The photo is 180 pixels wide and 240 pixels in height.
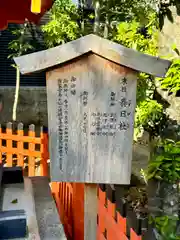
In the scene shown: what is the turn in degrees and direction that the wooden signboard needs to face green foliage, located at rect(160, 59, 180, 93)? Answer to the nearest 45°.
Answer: approximately 135° to its left

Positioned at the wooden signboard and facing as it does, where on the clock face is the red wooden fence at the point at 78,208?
The red wooden fence is roughly at 6 o'clock from the wooden signboard.

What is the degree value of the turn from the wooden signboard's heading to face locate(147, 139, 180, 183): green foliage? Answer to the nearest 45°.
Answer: approximately 135° to its left

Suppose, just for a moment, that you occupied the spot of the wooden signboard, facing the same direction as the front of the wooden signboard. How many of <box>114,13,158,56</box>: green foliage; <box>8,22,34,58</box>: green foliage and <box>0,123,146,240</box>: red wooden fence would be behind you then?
3

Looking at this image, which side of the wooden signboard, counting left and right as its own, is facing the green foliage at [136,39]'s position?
back

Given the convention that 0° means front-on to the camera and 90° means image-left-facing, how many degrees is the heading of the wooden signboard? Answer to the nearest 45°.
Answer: approximately 0°

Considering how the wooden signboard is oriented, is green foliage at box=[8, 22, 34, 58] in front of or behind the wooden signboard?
behind

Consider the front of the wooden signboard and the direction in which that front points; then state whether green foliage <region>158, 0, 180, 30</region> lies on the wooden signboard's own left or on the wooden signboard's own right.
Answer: on the wooden signboard's own left

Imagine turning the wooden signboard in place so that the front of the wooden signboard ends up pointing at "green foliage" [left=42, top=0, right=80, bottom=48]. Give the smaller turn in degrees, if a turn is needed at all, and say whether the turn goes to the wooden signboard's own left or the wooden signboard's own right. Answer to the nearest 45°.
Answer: approximately 180°
